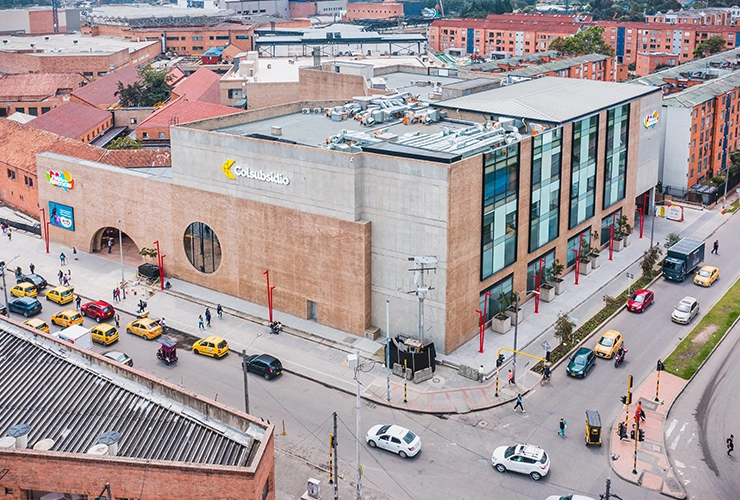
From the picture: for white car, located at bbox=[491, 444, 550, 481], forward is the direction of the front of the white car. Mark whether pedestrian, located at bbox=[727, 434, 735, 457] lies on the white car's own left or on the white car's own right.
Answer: on the white car's own right

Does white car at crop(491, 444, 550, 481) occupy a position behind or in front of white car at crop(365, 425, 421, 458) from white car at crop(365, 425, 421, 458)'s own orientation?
behind

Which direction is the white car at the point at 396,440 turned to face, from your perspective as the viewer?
facing away from the viewer and to the left of the viewer

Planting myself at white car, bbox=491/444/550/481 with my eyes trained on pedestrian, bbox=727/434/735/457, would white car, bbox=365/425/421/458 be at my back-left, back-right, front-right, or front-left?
back-left

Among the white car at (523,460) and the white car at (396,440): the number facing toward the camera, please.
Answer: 0

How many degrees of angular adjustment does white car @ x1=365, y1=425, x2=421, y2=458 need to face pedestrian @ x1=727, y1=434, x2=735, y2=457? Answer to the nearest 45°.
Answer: approximately 135° to its right
